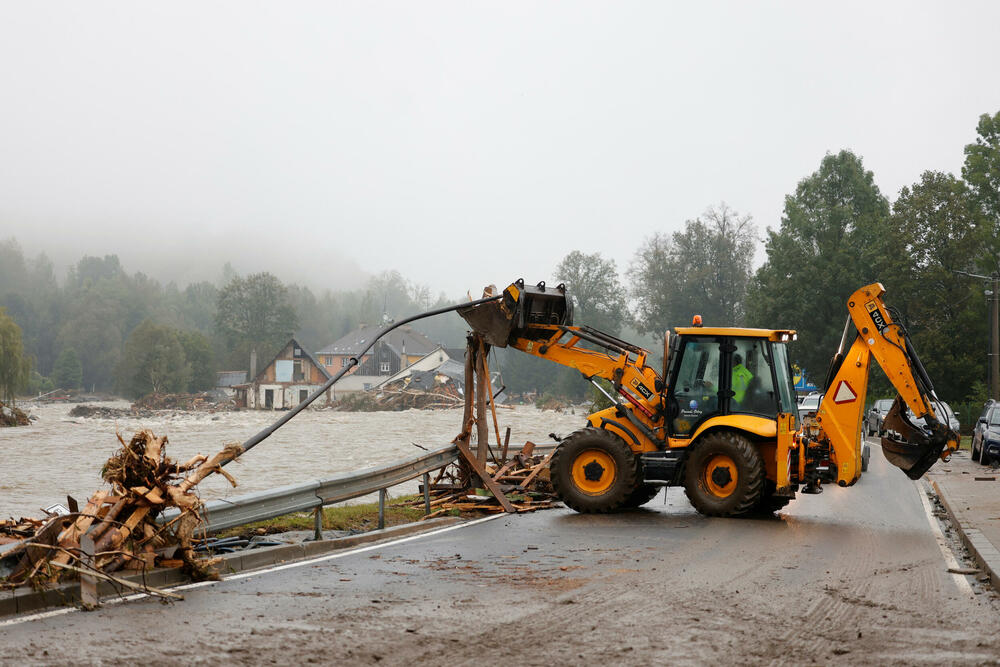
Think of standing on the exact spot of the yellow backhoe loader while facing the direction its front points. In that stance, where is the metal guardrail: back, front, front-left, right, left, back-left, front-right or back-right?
front-left

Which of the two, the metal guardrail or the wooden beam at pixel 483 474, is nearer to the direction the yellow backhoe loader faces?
the wooden beam

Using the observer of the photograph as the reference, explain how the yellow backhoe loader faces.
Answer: facing to the left of the viewer

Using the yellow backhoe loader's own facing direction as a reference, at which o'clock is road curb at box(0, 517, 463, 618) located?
The road curb is roughly at 10 o'clock from the yellow backhoe loader.

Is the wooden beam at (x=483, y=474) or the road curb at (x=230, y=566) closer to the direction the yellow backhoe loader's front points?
the wooden beam

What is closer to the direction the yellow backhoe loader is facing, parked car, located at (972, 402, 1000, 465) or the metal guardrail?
the metal guardrail

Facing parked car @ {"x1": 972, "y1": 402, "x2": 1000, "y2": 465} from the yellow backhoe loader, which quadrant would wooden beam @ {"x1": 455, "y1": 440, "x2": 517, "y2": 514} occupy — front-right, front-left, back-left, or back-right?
back-left

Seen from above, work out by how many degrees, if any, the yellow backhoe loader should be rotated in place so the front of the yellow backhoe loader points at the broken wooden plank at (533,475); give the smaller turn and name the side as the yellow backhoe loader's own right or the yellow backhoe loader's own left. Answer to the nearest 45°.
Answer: approximately 45° to the yellow backhoe loader's own right

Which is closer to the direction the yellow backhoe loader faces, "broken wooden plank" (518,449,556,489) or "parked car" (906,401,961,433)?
the broken wooden plank

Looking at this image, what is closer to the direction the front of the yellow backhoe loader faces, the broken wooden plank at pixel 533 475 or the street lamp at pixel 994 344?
the broken wooden plank

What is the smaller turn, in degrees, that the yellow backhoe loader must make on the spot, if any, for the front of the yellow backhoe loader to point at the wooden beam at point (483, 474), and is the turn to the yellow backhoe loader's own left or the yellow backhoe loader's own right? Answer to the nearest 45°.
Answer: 0° — it already faces it

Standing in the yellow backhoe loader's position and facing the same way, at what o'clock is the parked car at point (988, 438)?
The parked car is roughly at 4 o'clock from the yellow backhoe loader.

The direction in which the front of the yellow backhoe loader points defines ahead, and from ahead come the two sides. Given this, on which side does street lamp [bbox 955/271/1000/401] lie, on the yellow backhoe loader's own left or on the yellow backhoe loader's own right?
on the yellow backhoe loader's own right

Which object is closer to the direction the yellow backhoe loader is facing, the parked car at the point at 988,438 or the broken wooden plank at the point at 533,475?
the broken wooden plank
